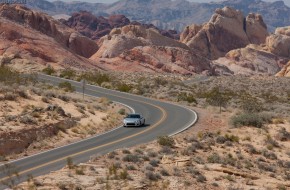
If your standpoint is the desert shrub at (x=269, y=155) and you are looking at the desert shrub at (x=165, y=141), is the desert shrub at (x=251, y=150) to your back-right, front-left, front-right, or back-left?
front-right

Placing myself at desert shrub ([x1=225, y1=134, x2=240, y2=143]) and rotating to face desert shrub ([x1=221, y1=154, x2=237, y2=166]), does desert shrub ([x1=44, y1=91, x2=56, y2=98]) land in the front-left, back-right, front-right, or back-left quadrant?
back-right

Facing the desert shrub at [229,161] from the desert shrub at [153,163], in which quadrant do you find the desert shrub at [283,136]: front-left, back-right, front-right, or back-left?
front-left

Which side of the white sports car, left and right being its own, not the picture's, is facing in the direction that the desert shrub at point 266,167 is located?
left

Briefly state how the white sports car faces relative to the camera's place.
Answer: facing the viewer and to the left of the viewer

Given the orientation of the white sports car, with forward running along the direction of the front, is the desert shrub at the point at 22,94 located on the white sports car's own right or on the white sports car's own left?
on the white sports car's own right

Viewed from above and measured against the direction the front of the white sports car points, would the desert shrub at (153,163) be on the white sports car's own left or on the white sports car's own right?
on the white sports car's own left

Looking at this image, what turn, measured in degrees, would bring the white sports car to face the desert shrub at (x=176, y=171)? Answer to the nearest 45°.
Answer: approximately 45° to its left

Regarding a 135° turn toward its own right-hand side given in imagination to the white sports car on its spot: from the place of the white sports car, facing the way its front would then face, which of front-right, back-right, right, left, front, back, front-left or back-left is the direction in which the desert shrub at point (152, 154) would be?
back

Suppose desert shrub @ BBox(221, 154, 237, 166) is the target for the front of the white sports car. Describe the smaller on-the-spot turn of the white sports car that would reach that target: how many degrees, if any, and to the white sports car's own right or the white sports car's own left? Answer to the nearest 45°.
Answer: approximately 90° to the white sports car's own left

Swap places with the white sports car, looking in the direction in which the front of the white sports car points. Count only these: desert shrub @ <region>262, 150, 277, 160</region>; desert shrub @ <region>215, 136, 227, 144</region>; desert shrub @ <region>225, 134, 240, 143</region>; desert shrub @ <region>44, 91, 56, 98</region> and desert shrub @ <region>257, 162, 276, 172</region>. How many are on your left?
4

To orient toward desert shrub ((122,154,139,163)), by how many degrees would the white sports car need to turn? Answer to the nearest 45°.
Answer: approximately 45° to its left

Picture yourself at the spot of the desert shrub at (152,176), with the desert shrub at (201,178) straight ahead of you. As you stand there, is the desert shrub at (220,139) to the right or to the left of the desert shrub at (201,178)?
left
